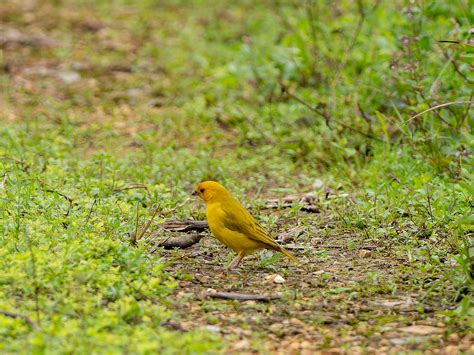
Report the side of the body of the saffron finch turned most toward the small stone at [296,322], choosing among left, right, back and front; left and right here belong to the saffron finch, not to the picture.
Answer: left

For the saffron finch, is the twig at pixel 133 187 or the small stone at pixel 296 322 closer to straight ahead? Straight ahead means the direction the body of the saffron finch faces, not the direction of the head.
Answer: the twig

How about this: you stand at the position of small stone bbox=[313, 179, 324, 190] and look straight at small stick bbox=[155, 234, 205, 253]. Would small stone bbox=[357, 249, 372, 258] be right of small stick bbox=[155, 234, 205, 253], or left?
left

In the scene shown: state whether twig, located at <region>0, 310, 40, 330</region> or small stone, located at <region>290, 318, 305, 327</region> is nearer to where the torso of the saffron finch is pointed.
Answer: the twig

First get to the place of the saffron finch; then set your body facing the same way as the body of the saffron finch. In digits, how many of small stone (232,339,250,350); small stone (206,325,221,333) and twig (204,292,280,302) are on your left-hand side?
3

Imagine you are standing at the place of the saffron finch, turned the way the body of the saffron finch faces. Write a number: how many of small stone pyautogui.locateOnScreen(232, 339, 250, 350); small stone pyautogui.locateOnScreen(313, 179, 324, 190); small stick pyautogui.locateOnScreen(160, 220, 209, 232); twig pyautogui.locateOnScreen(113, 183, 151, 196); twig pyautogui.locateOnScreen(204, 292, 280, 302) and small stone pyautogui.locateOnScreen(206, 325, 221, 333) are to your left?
3

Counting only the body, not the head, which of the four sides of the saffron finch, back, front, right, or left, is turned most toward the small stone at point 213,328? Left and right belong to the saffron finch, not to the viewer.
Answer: left

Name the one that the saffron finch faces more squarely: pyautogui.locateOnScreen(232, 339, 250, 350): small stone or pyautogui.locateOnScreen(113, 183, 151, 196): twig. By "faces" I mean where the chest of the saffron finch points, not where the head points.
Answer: the twig

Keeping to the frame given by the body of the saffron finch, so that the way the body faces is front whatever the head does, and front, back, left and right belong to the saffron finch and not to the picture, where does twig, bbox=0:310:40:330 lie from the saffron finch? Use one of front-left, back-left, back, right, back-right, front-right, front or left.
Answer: front-left

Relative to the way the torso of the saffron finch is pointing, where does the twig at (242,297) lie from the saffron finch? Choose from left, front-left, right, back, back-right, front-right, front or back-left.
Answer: left

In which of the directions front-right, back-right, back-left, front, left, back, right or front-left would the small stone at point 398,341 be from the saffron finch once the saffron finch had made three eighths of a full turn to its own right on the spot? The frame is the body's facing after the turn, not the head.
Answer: right

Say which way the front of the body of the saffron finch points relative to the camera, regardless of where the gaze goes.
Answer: to the viewer's left

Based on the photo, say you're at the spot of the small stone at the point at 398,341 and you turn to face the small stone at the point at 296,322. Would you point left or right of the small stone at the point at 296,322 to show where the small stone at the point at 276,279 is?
right

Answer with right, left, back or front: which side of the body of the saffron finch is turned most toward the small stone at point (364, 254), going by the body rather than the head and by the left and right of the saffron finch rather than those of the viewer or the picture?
back
